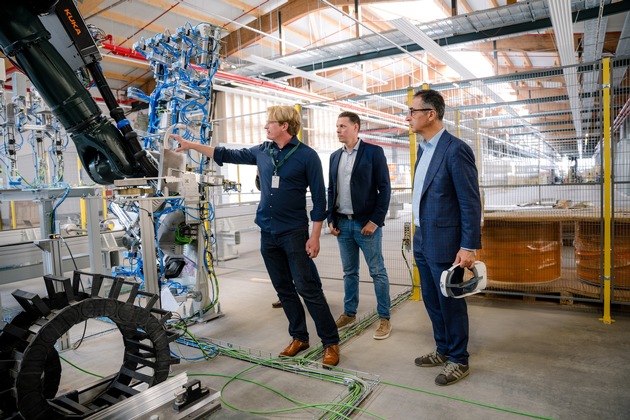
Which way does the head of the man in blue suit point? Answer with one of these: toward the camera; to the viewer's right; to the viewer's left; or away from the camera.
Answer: to the viewer's left

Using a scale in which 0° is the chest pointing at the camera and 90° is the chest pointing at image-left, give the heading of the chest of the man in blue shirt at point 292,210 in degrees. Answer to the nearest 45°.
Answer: approximately 45°

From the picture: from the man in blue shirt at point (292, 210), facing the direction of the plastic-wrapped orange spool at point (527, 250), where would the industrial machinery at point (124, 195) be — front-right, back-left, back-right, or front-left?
back-left

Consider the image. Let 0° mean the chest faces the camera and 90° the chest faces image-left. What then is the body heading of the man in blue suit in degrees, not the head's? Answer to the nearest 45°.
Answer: approximately 90°

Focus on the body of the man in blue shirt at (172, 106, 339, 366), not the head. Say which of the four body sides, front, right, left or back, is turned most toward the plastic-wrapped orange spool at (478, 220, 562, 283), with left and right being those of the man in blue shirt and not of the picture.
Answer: back

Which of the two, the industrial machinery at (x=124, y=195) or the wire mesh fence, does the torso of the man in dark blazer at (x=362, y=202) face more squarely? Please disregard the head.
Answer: the industrial machinery

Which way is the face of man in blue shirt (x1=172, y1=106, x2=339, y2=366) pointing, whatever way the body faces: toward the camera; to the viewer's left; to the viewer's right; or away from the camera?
to the viewer's left

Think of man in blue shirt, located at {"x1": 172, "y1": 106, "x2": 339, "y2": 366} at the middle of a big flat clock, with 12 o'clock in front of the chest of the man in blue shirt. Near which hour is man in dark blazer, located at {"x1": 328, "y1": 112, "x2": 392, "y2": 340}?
The man in dark blazer is roughly at 6 o'clock from the man in blue shirt.

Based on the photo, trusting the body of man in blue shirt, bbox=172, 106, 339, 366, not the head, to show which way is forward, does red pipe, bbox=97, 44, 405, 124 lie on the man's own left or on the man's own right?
on the man's own right
